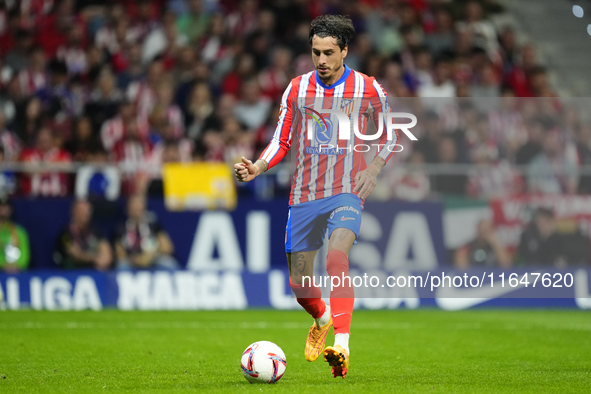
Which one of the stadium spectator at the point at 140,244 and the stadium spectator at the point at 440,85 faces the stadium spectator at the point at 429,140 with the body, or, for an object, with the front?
the stadium spectator at the point at 440,85

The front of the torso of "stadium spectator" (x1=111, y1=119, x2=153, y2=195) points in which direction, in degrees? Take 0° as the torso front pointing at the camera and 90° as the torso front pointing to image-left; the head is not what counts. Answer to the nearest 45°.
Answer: approximately 0°

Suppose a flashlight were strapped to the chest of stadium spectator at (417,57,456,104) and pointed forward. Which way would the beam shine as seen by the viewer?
toward the camera

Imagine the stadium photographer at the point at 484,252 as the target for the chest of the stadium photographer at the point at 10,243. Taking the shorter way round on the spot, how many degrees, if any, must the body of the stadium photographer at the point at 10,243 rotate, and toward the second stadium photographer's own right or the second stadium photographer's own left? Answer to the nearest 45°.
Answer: approximately 90° to the second stadium photographer's own left

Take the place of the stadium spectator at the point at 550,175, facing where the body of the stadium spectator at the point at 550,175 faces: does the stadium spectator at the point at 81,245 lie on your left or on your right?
on your right

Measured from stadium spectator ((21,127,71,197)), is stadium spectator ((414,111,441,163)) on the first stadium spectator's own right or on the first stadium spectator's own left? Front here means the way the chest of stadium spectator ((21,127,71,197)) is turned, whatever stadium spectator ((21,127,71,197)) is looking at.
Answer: on the first stadium spectator's own left

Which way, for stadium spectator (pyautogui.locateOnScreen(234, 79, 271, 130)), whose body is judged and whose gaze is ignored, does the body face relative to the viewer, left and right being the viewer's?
facing the viewer

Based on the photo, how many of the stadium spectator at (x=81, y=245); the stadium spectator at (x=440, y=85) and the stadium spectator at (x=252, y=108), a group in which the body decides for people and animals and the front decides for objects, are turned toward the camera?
3

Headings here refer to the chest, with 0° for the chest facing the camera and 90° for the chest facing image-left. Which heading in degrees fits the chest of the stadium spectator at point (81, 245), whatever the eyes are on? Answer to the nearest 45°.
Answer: approximately 0°

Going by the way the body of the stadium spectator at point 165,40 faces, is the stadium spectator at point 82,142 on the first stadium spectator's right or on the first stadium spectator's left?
on the first stadium spectator's right

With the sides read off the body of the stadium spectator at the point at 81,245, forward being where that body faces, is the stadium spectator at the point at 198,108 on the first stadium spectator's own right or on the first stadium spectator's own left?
on the first stadium spectator's own left

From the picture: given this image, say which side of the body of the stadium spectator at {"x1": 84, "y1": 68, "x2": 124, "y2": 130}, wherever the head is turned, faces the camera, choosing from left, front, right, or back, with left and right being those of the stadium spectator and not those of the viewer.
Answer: front
